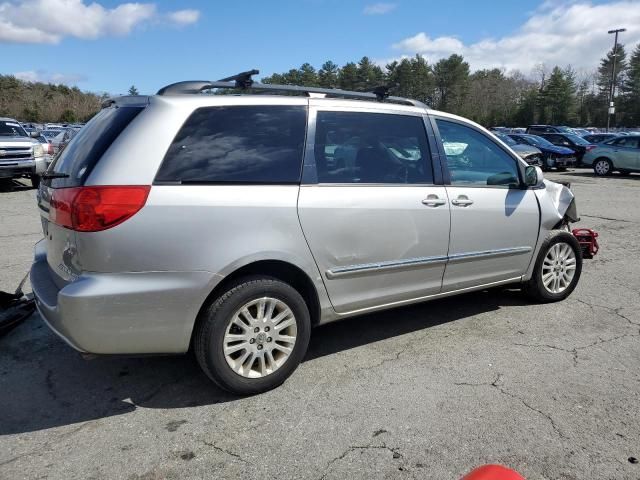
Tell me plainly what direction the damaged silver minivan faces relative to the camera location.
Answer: facing away from the viewer and to the right of the viewer

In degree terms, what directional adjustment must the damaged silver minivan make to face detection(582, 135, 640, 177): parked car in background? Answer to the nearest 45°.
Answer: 0° — it already faces it

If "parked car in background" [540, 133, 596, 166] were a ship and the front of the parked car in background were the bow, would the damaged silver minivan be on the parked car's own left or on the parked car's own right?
on the parked car's own right

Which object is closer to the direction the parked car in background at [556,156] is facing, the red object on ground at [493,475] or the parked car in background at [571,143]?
the red object on ground

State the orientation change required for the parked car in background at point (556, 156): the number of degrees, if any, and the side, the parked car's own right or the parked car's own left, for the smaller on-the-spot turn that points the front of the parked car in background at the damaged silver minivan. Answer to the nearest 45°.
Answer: approximately 45° to the parked car's own right
